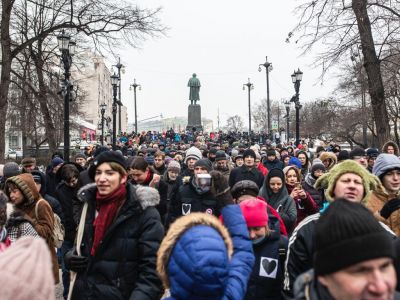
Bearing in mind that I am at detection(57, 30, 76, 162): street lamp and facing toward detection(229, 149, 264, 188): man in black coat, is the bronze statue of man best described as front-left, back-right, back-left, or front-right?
back-left

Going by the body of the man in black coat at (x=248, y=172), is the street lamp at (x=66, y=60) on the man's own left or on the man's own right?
on the man's own right

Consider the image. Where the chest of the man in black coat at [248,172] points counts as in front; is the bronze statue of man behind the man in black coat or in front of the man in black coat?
behind

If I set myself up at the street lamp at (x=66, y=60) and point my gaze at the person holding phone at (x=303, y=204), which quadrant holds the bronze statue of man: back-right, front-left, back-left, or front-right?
back-left

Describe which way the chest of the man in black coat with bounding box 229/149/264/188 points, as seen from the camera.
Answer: toward the camera

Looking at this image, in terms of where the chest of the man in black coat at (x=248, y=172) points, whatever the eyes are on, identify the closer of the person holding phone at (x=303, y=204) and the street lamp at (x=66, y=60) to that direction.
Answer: the person holding phone

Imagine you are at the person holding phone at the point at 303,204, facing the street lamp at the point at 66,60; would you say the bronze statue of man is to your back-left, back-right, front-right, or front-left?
front-right

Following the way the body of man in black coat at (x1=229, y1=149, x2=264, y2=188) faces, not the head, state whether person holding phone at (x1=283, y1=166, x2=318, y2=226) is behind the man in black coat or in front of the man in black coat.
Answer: in front
